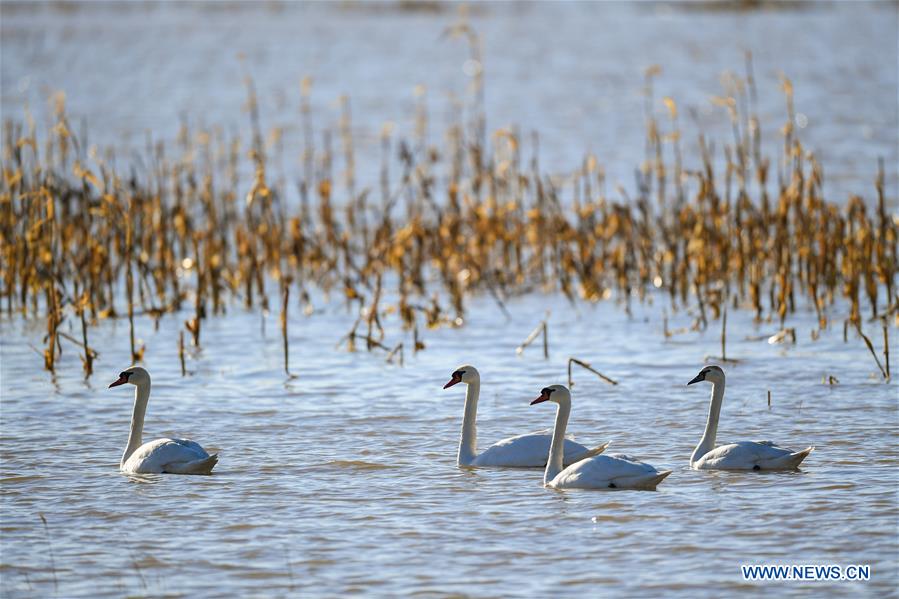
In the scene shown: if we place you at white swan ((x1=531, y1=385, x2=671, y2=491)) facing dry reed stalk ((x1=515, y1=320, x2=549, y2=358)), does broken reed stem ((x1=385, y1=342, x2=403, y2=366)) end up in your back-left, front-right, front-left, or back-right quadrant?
front-left

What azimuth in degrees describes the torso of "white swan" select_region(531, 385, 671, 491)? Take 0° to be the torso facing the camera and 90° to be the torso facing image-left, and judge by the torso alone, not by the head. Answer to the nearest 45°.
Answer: approximately 90°

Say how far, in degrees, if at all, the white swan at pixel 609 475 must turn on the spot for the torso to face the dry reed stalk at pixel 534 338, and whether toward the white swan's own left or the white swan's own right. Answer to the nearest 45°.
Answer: approximately 90° to the white swan's own right

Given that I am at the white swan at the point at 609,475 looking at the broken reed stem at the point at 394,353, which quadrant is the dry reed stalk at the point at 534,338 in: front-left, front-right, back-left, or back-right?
front-right

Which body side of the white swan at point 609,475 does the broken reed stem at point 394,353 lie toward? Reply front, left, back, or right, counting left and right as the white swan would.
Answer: right
